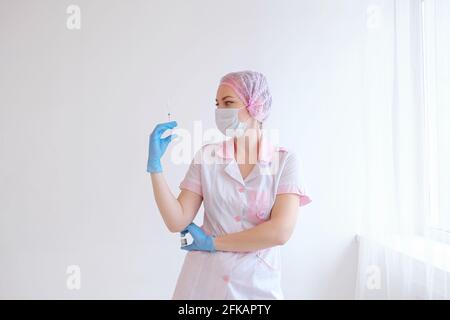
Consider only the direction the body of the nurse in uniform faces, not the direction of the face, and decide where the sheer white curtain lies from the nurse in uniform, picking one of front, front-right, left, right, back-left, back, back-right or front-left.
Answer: back-left

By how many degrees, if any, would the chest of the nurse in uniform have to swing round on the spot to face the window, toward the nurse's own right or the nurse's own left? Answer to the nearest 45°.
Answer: approximately 135° to the nurse's own left

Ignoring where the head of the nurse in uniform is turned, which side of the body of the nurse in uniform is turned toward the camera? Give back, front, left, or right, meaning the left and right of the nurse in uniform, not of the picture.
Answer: front
